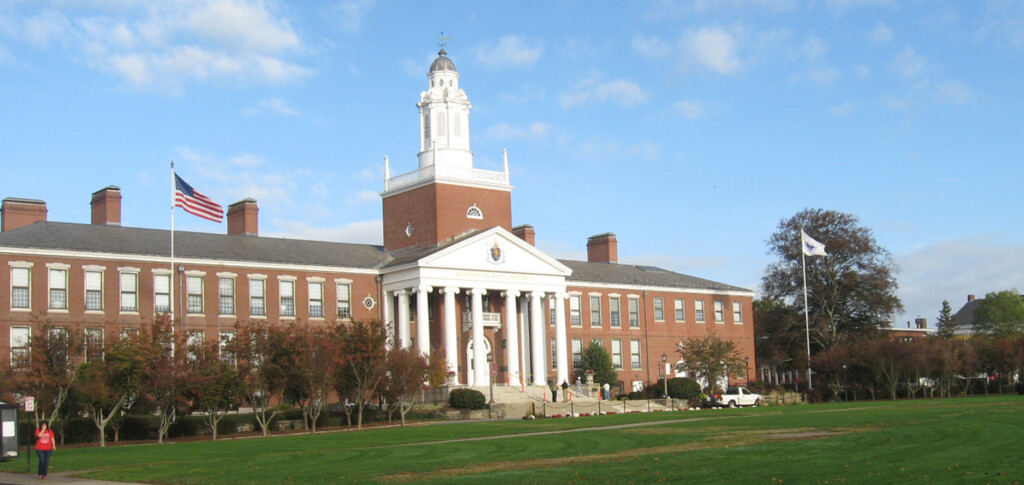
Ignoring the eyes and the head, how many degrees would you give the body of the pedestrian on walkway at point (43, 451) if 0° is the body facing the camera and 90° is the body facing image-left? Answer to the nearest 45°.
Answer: approximately 0°
